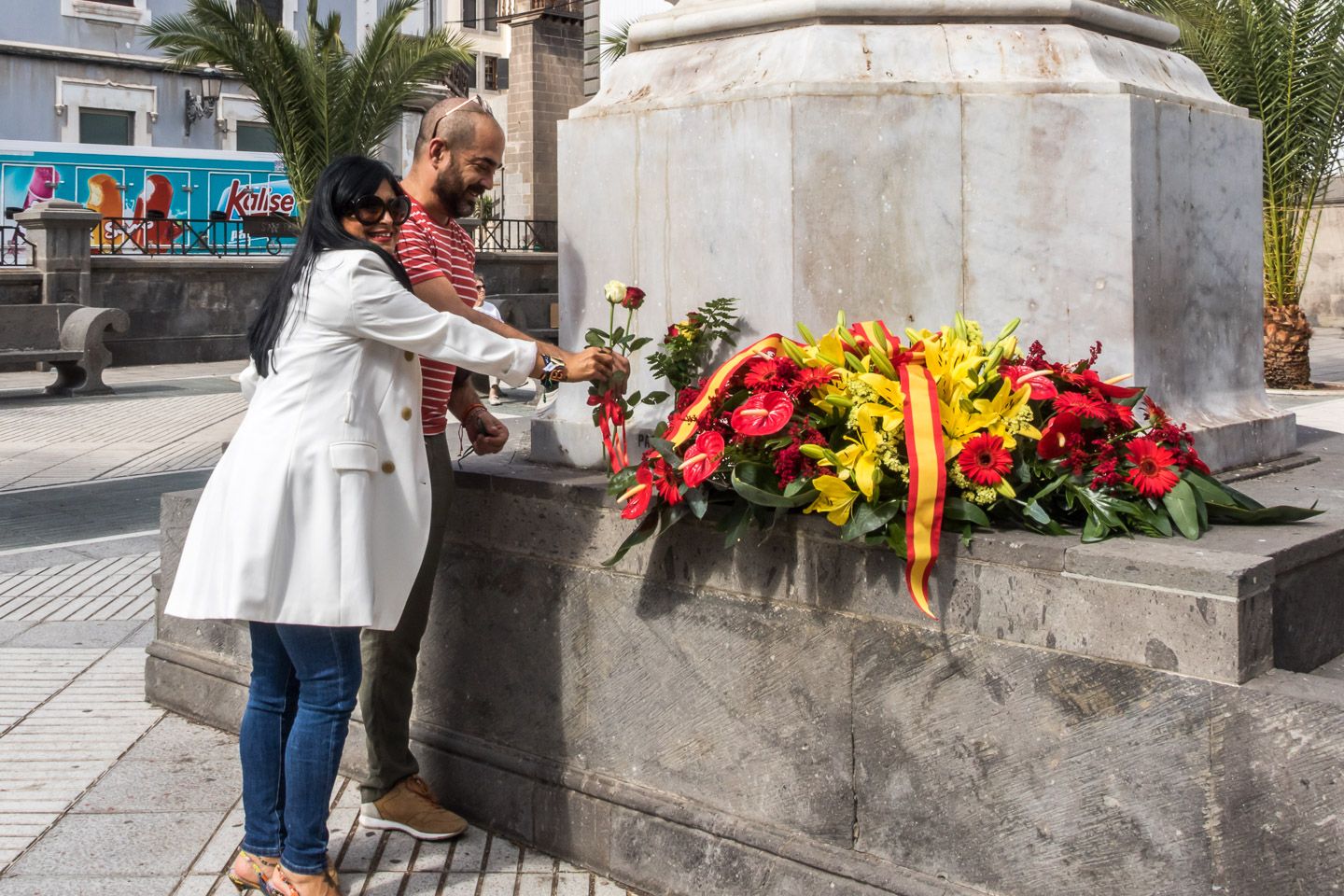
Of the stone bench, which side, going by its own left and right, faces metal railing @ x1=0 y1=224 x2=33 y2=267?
back

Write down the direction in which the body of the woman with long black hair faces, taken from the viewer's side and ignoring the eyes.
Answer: to the viewer's right

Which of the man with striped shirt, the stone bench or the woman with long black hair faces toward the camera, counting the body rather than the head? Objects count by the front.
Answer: the stone bench

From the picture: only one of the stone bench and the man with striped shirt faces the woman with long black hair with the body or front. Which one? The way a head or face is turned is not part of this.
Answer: the stone bench

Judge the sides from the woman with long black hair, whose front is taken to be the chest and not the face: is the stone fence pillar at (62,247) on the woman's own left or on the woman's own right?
on the woman's own left

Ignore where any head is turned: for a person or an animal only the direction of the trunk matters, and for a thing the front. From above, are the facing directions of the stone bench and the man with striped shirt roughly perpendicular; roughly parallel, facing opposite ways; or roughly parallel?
roughly perpendicular

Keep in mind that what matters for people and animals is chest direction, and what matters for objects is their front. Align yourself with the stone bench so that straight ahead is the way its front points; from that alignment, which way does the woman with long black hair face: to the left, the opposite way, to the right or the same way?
to the left

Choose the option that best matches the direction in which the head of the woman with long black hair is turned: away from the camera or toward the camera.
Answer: toward the camera

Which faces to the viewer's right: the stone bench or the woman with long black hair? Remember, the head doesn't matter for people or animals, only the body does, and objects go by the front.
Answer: the woman with long black hair

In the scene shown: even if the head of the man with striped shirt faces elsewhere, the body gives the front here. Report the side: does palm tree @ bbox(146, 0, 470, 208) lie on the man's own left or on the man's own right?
on the man's own left

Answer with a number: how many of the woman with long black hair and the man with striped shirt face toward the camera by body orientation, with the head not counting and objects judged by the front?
0

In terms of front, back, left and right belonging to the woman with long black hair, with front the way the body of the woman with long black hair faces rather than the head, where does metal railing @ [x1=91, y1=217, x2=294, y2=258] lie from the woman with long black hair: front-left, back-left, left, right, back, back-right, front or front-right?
left

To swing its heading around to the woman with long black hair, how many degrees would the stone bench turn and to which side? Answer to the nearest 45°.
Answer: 0° — it already faces them

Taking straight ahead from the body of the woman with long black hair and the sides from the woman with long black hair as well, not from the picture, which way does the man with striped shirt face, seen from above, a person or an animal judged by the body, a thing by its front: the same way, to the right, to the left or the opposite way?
the same way

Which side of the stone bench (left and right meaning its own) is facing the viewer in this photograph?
front

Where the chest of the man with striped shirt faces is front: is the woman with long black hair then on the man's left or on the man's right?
on the man's right

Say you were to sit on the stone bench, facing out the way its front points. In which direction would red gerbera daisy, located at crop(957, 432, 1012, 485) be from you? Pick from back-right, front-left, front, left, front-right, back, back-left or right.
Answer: front

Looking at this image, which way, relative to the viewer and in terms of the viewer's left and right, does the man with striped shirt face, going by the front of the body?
facing to the right of the viewer

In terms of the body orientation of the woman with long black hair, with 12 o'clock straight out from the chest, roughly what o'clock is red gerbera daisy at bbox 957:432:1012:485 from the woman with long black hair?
The red gerbera daisy is roughly at 1 o'clock from the woman with long black hair.

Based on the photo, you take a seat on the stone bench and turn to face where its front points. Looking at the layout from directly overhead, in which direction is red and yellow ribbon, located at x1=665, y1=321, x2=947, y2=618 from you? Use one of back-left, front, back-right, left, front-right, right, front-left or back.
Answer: front

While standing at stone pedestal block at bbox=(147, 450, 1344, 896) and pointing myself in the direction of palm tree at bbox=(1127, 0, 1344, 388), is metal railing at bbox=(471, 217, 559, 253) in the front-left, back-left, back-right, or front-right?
front-left
